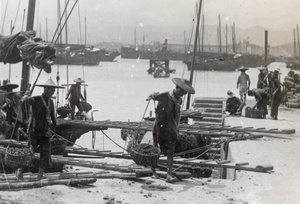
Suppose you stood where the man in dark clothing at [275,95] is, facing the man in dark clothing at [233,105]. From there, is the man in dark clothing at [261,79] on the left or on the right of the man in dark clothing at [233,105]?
right

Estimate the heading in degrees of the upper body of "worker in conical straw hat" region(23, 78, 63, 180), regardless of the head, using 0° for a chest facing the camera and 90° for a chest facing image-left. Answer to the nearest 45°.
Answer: approximately 315°

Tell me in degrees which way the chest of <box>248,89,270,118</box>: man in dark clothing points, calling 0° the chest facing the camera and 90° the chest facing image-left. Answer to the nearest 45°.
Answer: approximately 90°

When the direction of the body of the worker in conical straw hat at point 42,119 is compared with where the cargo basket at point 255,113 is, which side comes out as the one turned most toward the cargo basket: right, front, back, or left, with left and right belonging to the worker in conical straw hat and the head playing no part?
left

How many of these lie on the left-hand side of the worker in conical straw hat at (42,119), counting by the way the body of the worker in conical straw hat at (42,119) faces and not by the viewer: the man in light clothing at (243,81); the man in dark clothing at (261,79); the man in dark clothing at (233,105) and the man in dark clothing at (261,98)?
4

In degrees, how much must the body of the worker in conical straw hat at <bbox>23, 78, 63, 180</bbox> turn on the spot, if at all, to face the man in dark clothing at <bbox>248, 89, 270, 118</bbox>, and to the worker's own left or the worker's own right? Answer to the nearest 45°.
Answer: approximately 90° to the worker's own left
